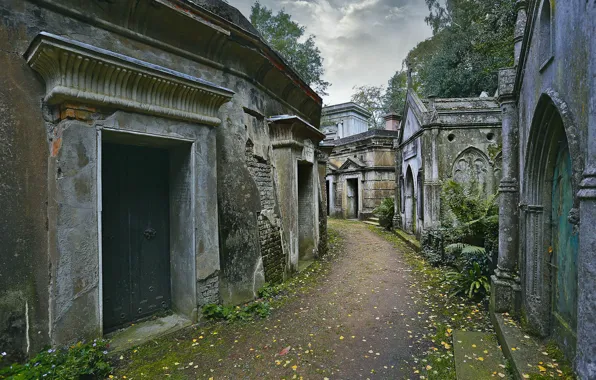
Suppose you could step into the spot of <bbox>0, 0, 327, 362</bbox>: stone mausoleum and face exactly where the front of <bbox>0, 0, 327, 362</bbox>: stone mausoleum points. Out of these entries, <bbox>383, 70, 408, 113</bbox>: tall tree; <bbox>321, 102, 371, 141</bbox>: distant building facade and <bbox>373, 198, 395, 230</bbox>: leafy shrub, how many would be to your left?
3

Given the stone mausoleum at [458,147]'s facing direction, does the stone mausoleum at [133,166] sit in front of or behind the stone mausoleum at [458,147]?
in front

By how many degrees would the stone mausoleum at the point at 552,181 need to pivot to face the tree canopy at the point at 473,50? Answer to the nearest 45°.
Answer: approximately 135° to its right

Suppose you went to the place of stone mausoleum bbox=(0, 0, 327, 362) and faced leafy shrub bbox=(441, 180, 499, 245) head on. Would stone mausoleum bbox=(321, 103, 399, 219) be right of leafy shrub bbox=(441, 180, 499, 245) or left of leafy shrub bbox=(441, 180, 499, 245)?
left

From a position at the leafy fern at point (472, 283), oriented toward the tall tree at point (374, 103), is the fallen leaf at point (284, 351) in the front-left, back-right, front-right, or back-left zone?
back-left

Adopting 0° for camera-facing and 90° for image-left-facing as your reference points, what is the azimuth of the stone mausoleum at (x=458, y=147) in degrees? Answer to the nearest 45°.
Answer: approximately 45°

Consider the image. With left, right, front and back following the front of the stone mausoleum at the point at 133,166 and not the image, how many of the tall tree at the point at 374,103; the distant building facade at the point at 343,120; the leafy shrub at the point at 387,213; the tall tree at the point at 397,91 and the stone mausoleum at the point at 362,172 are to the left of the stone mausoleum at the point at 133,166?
5

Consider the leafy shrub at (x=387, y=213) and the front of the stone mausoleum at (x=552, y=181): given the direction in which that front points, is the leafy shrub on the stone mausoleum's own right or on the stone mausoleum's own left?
on the stone mausoleum's own right

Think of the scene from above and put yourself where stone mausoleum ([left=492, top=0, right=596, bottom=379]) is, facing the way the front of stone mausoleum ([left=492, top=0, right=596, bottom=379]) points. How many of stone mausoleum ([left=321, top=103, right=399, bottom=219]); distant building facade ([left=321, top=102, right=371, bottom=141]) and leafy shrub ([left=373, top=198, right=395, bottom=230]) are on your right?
3

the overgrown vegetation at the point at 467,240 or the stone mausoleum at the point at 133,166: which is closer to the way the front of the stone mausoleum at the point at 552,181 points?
the stone mausoleum

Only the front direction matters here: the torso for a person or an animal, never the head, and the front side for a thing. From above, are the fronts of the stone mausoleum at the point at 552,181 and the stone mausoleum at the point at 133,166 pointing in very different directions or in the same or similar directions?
very different directions

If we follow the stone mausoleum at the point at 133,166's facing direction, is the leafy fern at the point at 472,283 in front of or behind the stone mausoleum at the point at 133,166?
in front

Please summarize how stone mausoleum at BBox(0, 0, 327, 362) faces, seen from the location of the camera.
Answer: facing the viewer and to the right of the viewer

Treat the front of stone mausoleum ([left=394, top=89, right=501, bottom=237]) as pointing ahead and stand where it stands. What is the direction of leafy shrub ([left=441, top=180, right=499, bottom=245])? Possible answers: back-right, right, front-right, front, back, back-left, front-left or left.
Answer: front-left

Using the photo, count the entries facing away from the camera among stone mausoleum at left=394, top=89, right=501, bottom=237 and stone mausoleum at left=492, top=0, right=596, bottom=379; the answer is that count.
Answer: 0
